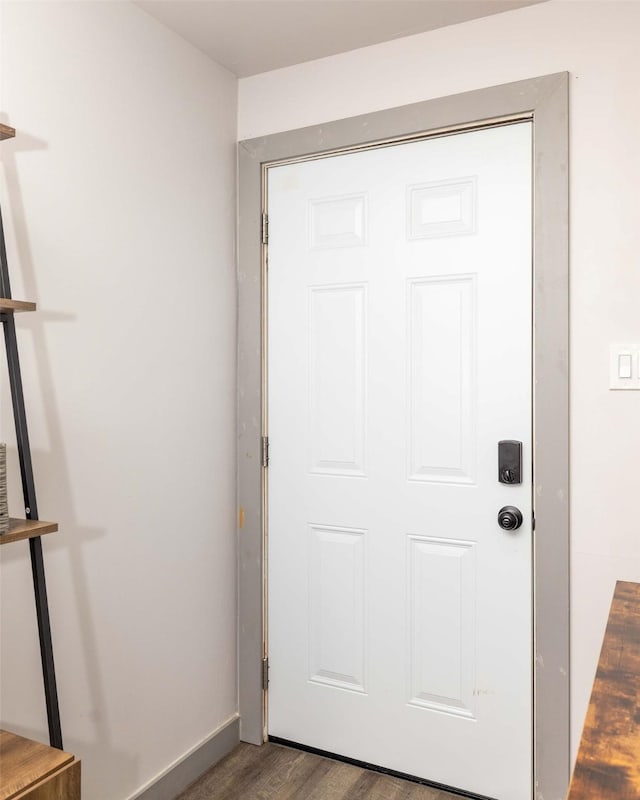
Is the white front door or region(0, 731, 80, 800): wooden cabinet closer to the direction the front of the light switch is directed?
the wooden cabinet

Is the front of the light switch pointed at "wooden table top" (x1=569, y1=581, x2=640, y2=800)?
yes

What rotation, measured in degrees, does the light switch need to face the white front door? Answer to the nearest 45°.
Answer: approximately 90° to its right

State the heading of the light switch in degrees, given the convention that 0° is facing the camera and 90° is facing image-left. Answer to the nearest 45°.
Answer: approximately 0°

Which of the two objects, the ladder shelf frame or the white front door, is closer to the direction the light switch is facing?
the ladder shelf frame

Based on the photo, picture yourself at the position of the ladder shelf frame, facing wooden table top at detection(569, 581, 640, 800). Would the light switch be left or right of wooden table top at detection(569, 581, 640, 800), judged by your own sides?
left

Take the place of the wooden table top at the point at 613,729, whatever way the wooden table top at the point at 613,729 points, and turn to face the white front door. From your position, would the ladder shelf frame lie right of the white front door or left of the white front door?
left

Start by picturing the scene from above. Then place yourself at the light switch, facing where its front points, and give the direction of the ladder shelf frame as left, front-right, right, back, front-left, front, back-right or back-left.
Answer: front-right
